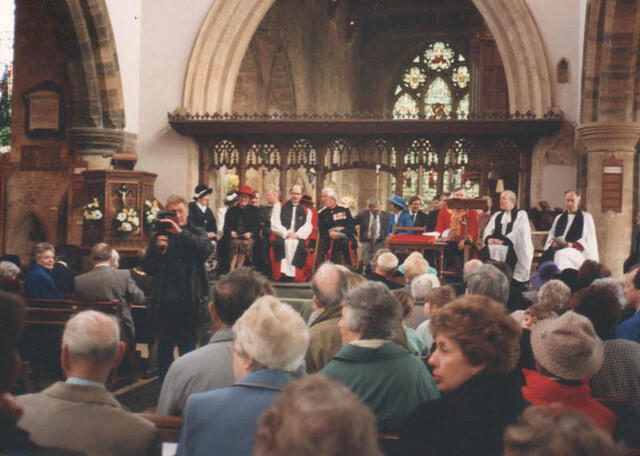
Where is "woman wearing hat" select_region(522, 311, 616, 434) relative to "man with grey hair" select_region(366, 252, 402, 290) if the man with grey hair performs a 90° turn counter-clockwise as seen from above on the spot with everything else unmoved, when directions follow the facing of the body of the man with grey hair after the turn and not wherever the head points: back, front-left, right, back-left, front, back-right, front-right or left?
left

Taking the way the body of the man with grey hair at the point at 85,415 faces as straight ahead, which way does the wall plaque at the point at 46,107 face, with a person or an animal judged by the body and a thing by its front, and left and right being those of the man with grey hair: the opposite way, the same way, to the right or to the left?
the opposite way

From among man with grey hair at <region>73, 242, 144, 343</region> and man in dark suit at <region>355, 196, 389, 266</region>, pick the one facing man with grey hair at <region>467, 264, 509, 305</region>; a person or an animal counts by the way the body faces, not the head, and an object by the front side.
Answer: the man in dark suit

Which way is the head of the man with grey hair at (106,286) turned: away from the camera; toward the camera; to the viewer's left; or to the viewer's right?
away from the camera

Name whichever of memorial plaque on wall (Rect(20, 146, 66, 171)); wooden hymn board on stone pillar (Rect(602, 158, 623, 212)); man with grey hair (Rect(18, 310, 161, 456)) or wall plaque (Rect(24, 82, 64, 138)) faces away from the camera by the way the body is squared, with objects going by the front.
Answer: the man with grey hair

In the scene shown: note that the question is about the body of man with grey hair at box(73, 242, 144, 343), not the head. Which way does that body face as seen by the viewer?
away from the camera

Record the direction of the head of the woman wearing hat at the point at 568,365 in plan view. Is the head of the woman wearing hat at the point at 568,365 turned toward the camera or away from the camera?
away from the camera

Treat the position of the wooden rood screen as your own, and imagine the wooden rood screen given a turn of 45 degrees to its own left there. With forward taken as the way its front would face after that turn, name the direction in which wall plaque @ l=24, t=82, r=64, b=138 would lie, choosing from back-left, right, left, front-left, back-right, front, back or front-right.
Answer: back-right

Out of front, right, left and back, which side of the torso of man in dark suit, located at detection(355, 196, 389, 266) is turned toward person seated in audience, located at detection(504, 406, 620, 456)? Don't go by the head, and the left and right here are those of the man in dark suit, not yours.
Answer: front

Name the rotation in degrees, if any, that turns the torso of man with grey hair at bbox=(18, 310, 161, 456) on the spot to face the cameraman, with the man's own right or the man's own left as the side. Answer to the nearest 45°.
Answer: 0° — they already face them

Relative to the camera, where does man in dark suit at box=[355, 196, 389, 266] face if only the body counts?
toward the camera

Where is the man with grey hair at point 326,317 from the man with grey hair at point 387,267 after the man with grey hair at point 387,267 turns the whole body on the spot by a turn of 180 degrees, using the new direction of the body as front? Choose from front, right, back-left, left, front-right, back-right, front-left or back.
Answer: front

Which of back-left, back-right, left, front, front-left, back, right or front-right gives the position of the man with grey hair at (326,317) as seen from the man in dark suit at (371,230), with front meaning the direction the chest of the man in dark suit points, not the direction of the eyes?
front

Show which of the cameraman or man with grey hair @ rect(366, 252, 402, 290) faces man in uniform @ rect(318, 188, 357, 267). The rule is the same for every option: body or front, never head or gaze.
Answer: the man with grey hair

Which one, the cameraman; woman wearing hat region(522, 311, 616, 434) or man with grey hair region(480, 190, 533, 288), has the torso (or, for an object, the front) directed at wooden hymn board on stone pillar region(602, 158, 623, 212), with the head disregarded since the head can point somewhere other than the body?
the woman wearing hat

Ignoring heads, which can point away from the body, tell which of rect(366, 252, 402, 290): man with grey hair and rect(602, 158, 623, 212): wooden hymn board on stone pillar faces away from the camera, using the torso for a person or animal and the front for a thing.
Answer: the man with grey hair
